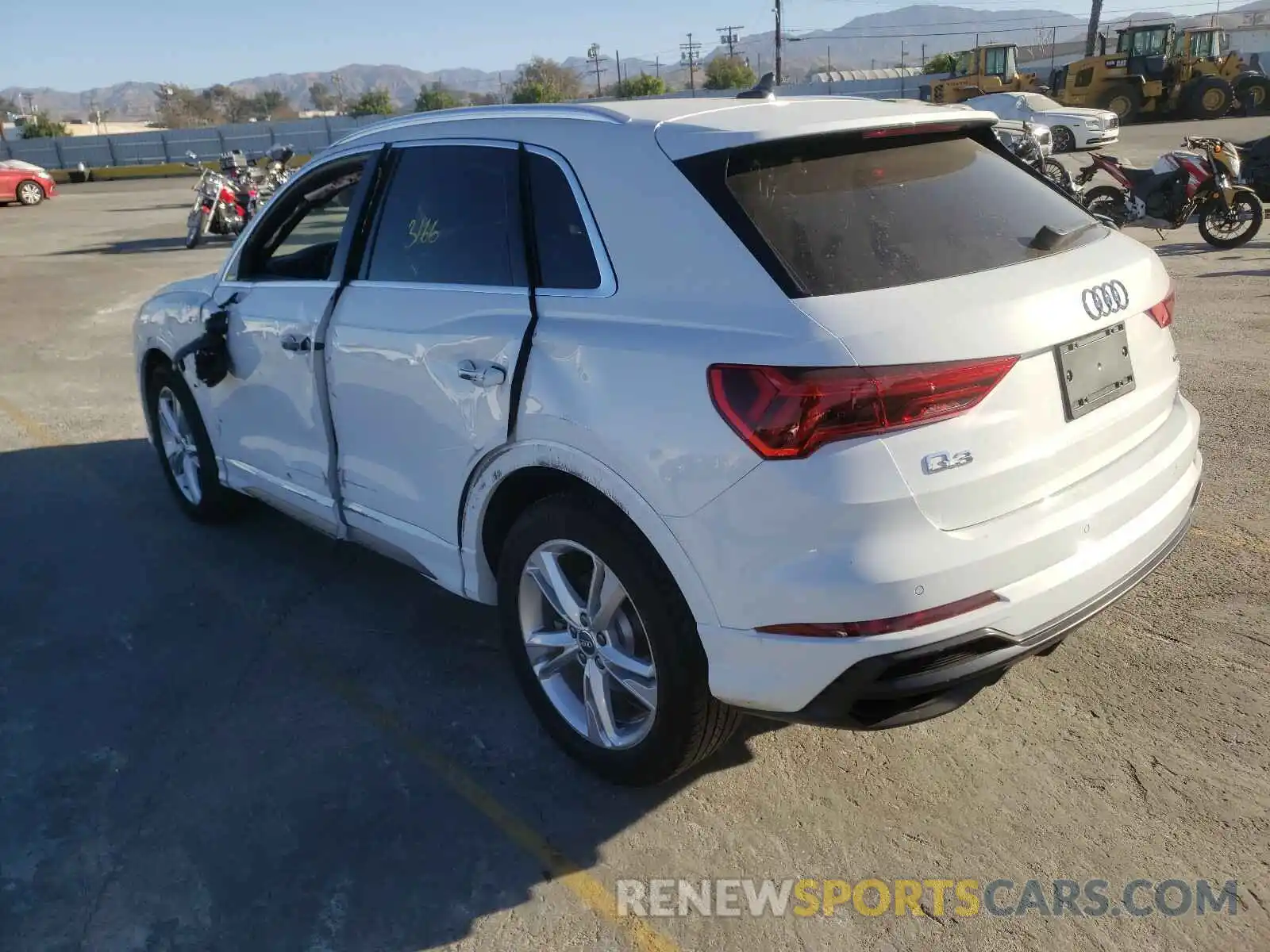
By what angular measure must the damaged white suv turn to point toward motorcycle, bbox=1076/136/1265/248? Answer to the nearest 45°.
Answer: approximately 90° to its right

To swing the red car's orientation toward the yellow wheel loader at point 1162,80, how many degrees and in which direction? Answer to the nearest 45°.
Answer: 0° — it already faces it

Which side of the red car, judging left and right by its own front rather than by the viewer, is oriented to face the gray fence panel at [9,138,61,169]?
left

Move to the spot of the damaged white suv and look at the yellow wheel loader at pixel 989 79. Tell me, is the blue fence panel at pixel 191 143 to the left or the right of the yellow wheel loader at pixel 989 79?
left

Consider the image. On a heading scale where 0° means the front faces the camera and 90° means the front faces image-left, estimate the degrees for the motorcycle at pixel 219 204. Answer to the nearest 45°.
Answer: approximately 45°

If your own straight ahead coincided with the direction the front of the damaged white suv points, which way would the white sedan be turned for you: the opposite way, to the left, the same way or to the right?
the opposite way

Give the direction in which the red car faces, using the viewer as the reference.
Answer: facing to the right of the viewer
